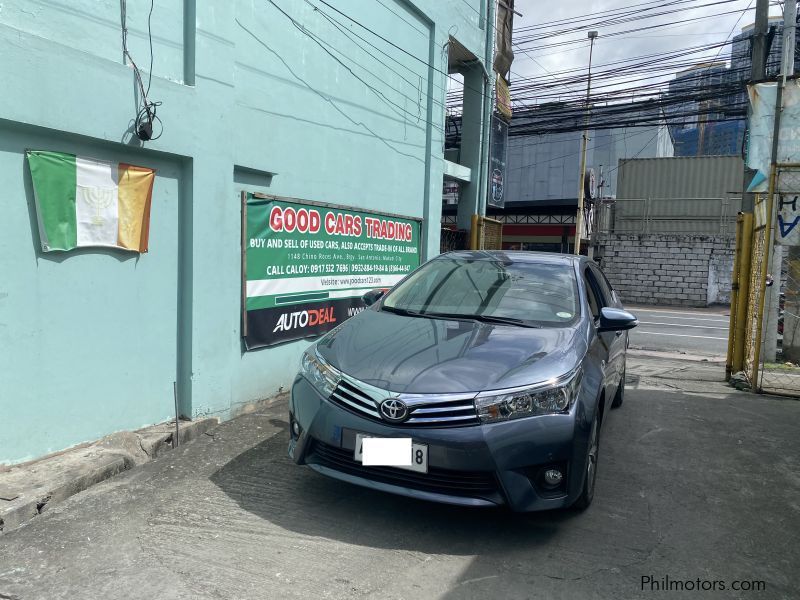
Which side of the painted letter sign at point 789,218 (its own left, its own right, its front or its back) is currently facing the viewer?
front

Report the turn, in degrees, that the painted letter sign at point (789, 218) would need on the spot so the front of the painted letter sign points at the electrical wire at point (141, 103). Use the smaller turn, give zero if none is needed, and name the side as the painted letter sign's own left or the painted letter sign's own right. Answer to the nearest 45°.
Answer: approximately 45° to the painted letter sign's own right

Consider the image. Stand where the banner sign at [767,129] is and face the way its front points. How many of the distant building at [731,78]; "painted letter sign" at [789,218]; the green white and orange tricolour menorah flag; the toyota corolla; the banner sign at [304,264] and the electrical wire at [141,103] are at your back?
1

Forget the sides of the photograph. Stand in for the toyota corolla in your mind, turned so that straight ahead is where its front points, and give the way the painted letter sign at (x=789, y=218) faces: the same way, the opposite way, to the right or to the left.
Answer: the same way

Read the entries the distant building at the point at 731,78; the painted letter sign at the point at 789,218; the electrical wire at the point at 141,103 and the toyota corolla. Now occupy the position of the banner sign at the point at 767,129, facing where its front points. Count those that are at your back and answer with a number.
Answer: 1

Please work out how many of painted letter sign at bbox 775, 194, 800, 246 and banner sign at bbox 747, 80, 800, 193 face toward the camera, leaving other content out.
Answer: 2

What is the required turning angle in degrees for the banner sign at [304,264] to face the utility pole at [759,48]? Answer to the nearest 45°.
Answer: approximately 45° to its left

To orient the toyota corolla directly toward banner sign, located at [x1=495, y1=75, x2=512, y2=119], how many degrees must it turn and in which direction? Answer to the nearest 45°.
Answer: approximately 135° to its right

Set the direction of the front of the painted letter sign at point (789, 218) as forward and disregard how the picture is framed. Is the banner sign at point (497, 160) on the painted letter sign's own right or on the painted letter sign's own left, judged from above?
on the painted letter sign's own right

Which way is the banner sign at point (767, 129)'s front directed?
toward the camera

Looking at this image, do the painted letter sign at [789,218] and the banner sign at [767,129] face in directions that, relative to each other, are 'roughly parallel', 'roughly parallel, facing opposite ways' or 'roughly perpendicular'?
roughly parallel

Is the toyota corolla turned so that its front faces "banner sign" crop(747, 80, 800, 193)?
no

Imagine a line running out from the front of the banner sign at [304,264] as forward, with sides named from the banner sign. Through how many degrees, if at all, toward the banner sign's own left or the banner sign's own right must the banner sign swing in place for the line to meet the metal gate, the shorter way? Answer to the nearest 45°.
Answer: approximately 45° to the banner sign's own left

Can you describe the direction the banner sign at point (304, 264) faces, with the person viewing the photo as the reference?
facing the viewer and to the right of the viewer

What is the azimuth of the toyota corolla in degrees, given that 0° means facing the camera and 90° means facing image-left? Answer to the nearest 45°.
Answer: approximately 45°

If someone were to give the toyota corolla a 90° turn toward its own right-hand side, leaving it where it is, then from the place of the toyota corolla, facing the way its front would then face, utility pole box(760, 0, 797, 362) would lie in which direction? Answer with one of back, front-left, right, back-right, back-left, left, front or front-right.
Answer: right

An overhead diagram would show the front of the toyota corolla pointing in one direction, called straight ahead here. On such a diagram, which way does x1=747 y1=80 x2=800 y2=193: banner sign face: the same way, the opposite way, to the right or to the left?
the same way
